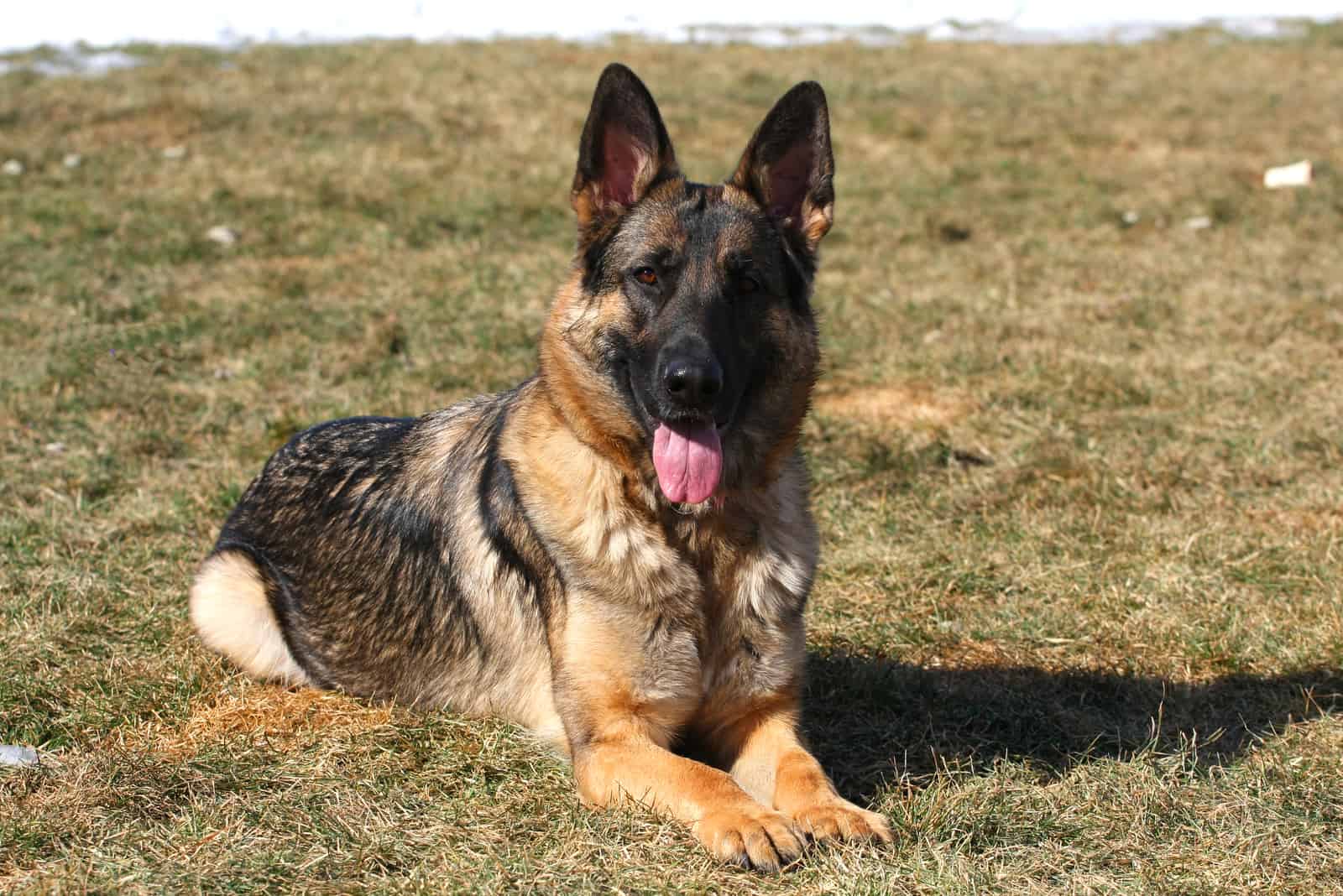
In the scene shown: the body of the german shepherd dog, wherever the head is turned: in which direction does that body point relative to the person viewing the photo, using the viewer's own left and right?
facing the viewer and to the right of the viewer

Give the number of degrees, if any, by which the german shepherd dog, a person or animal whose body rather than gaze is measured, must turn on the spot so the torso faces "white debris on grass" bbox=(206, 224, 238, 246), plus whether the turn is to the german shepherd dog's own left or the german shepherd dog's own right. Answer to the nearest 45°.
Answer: approximately 135° to the german shepherd dog's own left

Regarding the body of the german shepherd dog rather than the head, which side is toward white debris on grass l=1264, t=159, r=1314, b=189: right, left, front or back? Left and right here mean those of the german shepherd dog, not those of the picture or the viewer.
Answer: left

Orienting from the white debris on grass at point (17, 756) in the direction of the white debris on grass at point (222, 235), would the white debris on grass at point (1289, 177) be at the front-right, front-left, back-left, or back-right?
front-right

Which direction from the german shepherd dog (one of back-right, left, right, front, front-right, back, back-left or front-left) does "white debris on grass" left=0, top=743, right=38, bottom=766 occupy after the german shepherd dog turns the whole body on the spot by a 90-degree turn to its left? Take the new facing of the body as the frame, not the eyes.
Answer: back-left

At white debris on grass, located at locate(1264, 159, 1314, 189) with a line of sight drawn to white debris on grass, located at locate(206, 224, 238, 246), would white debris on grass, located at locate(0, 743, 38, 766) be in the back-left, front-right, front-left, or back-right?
front-left
